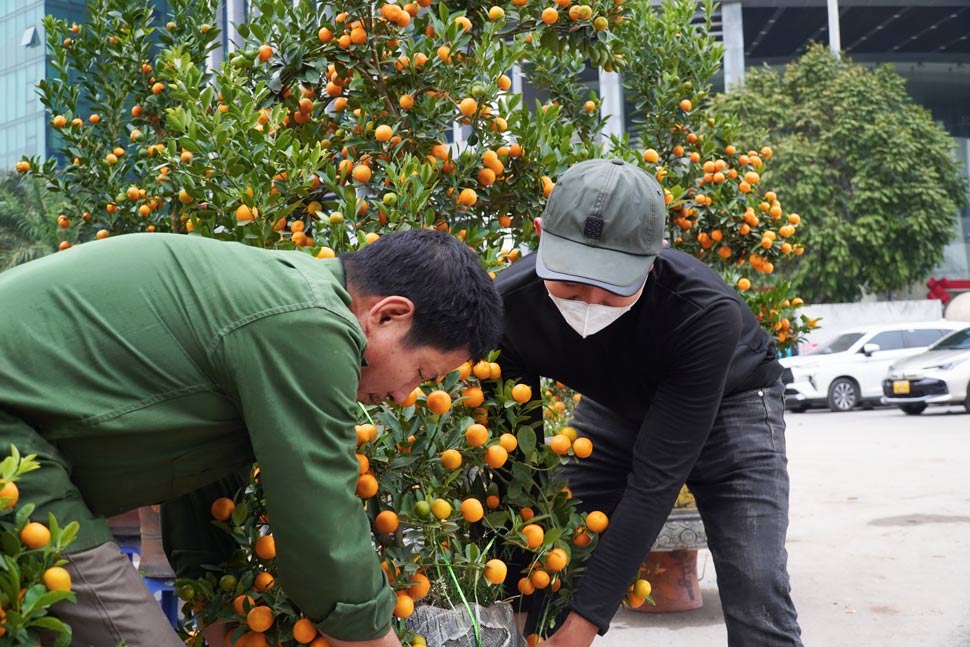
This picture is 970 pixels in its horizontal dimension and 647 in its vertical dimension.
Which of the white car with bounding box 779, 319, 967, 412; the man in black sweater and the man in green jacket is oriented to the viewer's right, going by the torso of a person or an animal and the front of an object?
the man in green jacket

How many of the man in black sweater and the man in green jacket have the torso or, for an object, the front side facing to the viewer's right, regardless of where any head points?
1

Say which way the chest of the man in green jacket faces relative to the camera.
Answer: to the viewer's right

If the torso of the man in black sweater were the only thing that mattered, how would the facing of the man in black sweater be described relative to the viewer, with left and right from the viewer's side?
facing the viewer and to the left of the viewer

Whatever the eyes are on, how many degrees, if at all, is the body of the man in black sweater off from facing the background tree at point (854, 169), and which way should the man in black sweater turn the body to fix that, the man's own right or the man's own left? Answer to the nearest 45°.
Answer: approximately 135° to the man's own right

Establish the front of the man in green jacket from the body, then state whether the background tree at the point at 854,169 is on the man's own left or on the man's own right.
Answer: on the man's own left

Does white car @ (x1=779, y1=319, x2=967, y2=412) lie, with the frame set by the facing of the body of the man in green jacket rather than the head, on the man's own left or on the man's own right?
on the man's own left

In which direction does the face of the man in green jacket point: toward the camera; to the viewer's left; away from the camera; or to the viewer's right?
to the viewer's right

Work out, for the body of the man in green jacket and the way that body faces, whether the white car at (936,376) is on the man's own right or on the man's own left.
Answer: on the man's own left

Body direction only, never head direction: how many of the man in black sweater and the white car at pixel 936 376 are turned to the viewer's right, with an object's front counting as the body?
0
